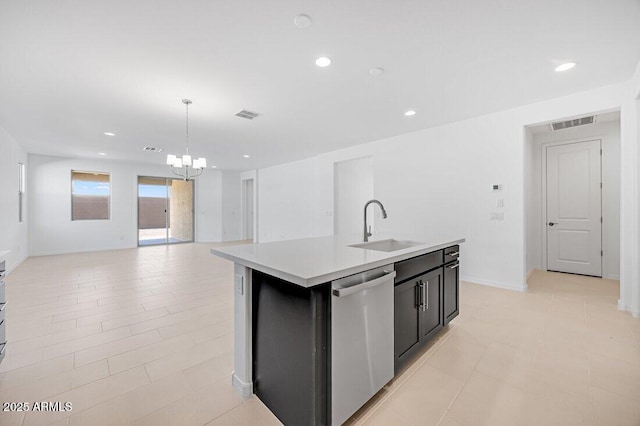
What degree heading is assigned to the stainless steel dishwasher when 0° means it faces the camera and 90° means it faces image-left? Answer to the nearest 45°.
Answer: approximately 315°

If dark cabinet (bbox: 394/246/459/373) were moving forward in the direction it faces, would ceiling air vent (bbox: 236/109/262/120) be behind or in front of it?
behind

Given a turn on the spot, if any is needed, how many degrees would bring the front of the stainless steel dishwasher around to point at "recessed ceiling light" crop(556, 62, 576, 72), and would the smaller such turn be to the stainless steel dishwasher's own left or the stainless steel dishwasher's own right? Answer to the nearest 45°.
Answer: approximately 90° to the stainless steel dishwasher's own left

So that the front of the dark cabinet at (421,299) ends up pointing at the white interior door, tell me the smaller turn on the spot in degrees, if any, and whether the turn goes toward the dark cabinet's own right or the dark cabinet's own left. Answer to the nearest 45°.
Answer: approximately 90° to the dark cabinet's own left

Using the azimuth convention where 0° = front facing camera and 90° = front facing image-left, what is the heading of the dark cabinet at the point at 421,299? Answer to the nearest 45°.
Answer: approximately 315°

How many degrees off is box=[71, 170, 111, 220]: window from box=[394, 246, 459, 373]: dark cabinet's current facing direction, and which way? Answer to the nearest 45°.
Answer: approximately 135° to its right

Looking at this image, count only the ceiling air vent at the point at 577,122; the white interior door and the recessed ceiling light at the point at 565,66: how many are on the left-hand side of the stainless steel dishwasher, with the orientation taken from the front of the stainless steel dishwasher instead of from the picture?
3

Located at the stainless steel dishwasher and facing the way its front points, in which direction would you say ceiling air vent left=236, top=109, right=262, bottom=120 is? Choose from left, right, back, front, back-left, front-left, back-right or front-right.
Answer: back

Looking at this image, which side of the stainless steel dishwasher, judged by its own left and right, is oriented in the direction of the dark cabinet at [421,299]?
left

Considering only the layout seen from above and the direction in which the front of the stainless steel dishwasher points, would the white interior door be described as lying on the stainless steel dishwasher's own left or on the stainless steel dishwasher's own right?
on the stainless steel dishwasher's own left
